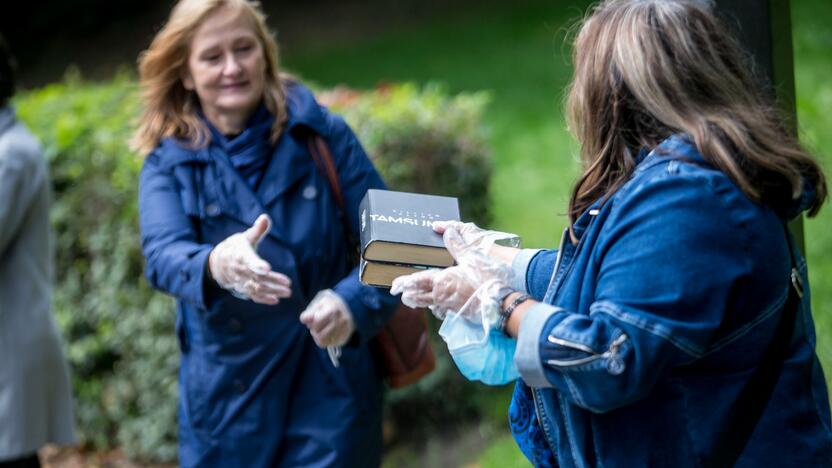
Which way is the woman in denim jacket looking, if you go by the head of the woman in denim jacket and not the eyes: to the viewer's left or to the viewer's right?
to the viewer's left

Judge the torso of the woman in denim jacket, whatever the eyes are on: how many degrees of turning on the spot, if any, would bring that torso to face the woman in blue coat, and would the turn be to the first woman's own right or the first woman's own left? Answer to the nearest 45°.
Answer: approximately 45° to the first woman's own right

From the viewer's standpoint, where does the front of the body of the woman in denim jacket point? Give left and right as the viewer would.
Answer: facing to the left of the viewer
